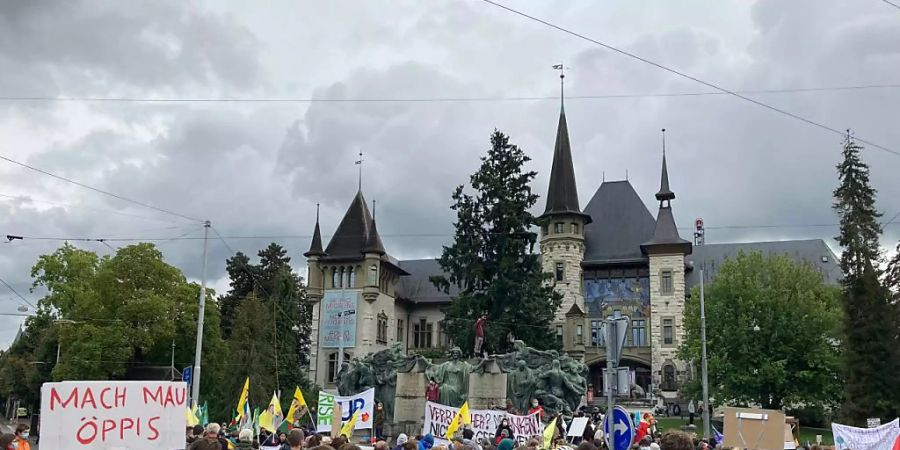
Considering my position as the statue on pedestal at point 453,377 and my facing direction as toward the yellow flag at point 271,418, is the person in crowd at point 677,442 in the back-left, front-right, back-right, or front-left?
front-left

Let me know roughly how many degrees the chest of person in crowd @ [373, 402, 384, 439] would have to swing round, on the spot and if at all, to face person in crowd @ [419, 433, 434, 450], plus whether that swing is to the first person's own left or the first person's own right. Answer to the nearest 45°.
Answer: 0° — they already face them

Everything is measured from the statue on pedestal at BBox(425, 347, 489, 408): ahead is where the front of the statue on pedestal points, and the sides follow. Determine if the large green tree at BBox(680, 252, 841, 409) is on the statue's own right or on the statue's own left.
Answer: on the statue's own left

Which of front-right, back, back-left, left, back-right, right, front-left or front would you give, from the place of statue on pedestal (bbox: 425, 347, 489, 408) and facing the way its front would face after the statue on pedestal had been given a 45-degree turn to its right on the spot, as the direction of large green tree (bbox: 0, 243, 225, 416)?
right

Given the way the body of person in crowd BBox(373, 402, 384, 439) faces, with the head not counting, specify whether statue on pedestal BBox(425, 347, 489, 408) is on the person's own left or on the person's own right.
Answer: on the person's own left

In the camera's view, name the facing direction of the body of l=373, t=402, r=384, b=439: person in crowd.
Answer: toward the camera

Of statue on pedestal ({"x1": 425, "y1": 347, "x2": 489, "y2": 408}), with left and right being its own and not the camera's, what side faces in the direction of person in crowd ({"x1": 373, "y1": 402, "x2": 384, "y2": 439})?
right

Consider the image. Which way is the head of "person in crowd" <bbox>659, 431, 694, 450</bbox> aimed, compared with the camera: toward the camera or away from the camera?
away from the camera

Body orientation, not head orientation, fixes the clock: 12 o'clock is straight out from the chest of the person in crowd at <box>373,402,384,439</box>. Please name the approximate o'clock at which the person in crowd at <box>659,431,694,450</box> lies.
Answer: the person in crowd at <box>659,431,694,450</box> is roughly at 12 o'clock from the person in crowd at <box>373,402,384,439</box>.

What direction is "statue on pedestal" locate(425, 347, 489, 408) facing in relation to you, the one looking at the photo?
facing the viewer

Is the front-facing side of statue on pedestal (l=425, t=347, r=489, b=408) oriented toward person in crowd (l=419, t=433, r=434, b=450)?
yes

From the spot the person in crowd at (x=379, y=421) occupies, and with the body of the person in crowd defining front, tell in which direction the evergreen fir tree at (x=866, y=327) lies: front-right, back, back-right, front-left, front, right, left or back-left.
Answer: left

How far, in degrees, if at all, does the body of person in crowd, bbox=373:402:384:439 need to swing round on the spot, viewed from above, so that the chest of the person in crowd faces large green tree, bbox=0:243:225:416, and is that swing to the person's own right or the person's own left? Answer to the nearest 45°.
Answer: approximately 135° to the person's own right

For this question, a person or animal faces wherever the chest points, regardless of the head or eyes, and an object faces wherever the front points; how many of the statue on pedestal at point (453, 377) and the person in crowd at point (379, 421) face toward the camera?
2
